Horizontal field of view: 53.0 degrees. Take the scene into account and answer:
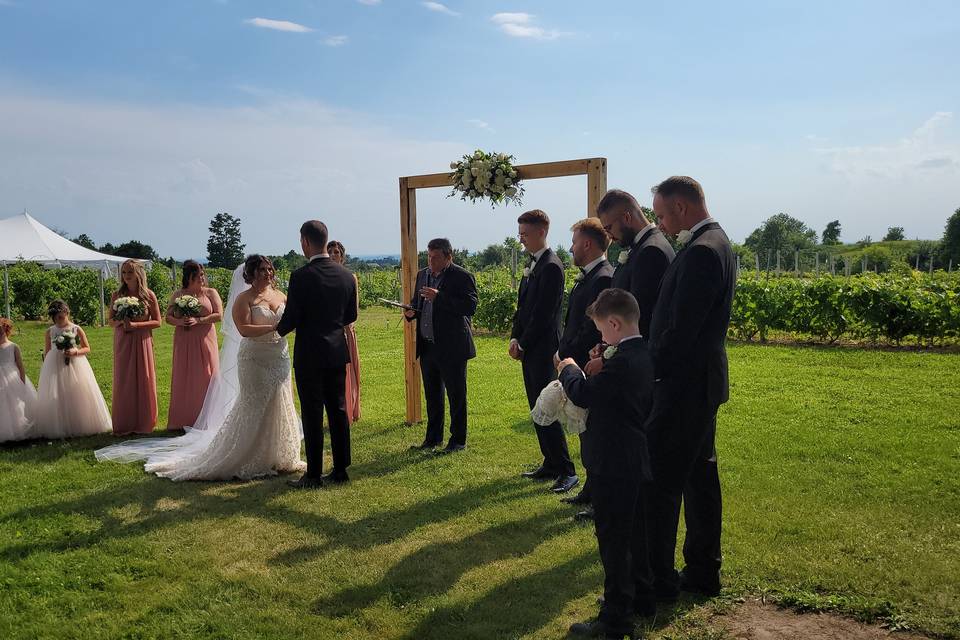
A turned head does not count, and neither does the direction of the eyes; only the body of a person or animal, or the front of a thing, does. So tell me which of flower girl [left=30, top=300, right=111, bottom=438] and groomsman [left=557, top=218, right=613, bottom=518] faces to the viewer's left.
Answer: the groomsman

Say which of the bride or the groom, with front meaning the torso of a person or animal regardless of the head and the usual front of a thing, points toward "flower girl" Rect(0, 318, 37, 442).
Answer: the groom

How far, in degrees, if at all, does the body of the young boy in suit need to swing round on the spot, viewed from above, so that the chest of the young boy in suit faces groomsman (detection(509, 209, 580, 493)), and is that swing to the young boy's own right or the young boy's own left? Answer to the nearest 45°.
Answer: approximately 90° to the young boy's own right

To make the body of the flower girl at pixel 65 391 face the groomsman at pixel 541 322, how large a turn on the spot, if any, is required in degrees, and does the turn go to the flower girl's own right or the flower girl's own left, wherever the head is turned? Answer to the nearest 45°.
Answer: approximately 45° to the flower girl's own left

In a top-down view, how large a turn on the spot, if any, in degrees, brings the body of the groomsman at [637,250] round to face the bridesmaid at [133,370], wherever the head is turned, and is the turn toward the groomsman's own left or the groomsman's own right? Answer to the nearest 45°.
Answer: approximately 45° to the groomsman's own right

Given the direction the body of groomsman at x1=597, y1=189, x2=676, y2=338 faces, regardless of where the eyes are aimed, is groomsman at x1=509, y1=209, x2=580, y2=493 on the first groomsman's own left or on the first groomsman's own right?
on the first groomsman's own right

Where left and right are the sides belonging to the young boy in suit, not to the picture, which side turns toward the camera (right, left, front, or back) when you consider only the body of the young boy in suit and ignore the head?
left

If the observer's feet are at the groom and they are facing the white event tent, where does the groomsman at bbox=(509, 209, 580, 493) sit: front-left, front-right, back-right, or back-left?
back-right

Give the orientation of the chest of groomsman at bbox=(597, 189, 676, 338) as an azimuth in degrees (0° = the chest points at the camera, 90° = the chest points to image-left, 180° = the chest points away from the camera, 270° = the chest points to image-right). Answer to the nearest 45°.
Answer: approximately 90°

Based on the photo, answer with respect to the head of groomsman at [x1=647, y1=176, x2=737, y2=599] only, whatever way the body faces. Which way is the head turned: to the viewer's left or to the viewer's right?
to the viewer's left

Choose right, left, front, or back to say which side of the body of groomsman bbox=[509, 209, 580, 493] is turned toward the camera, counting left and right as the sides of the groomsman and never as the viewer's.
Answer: left

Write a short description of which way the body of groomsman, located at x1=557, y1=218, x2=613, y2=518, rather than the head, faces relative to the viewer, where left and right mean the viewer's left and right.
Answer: facing to the left of the viewer

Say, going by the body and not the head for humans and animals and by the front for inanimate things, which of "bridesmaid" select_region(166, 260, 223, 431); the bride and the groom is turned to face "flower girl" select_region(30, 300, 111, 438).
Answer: the groom

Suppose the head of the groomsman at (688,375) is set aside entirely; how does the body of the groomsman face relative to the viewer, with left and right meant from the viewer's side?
facing to the left of the viewer
